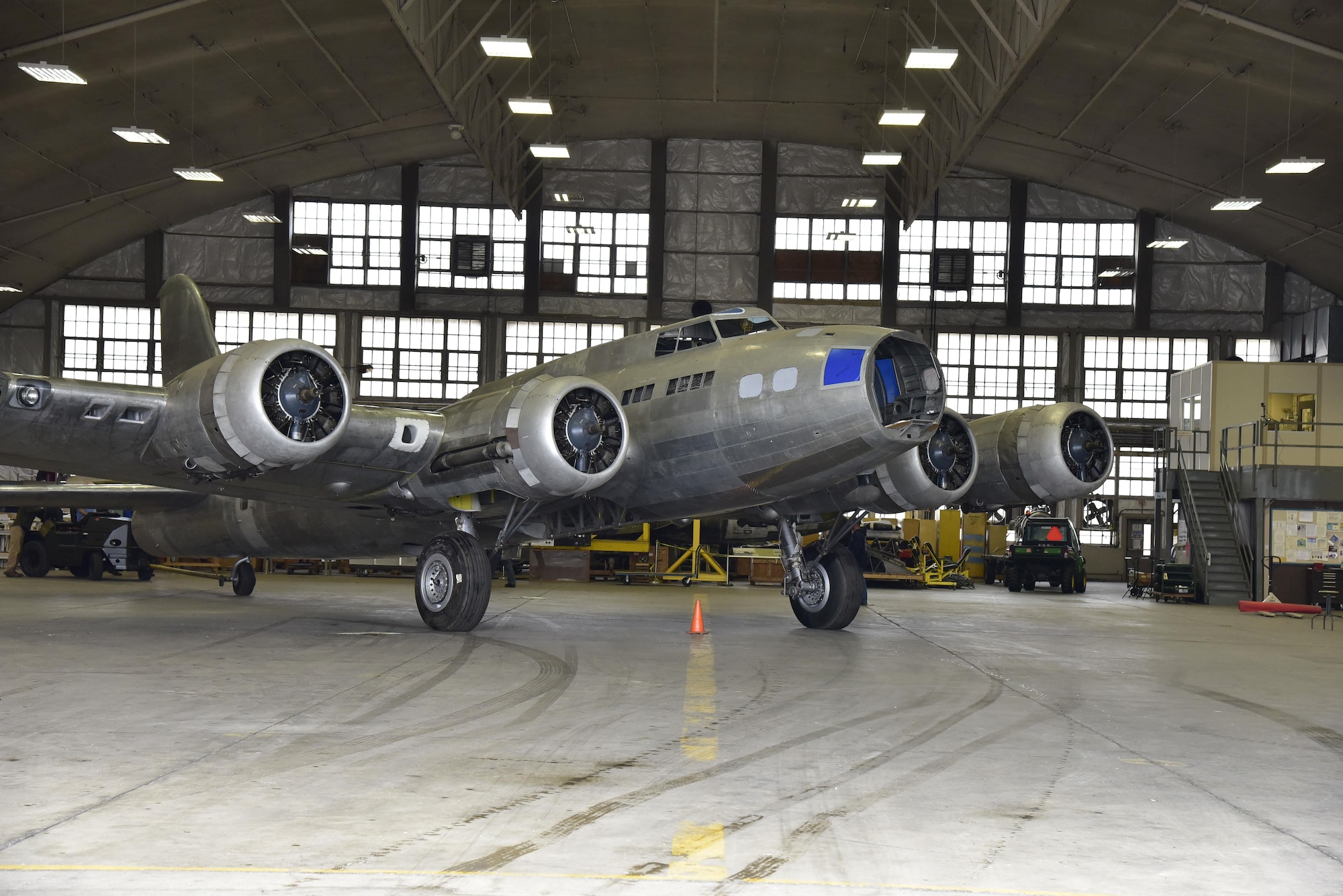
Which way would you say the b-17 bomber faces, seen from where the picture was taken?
facing the viewer and to the right of the viewer

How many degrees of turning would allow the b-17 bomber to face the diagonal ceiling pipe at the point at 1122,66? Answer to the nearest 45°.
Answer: approximately 90° to its left

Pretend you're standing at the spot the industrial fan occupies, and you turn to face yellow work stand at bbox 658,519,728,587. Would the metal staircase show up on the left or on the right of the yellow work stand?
left

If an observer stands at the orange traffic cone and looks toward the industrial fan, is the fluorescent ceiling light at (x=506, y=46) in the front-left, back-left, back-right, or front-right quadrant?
front-left

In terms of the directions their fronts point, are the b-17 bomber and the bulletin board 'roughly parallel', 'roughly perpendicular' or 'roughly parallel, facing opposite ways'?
roughly perpendicular

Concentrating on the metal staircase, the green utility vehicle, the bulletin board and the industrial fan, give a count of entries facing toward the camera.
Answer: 3

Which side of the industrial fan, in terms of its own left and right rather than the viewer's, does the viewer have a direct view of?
front

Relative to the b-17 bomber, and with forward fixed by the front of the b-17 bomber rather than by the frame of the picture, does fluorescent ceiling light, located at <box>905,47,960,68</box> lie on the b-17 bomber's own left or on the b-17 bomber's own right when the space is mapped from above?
on the b-17 bomber's own left
